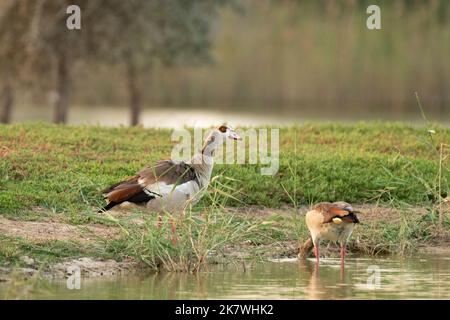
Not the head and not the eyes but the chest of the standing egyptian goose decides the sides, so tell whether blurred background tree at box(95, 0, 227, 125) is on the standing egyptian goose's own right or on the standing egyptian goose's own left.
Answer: on the standing egyptian goose's own left

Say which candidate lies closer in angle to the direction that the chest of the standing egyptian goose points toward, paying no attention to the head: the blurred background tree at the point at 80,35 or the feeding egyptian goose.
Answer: the feeding egyptian goose

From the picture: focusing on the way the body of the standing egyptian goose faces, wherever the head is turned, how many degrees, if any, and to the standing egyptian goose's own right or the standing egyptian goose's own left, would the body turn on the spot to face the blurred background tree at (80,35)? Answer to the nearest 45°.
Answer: approximately 90° to the standing egyptian goose's own left

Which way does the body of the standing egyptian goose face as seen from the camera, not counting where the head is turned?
to the viewer's right
